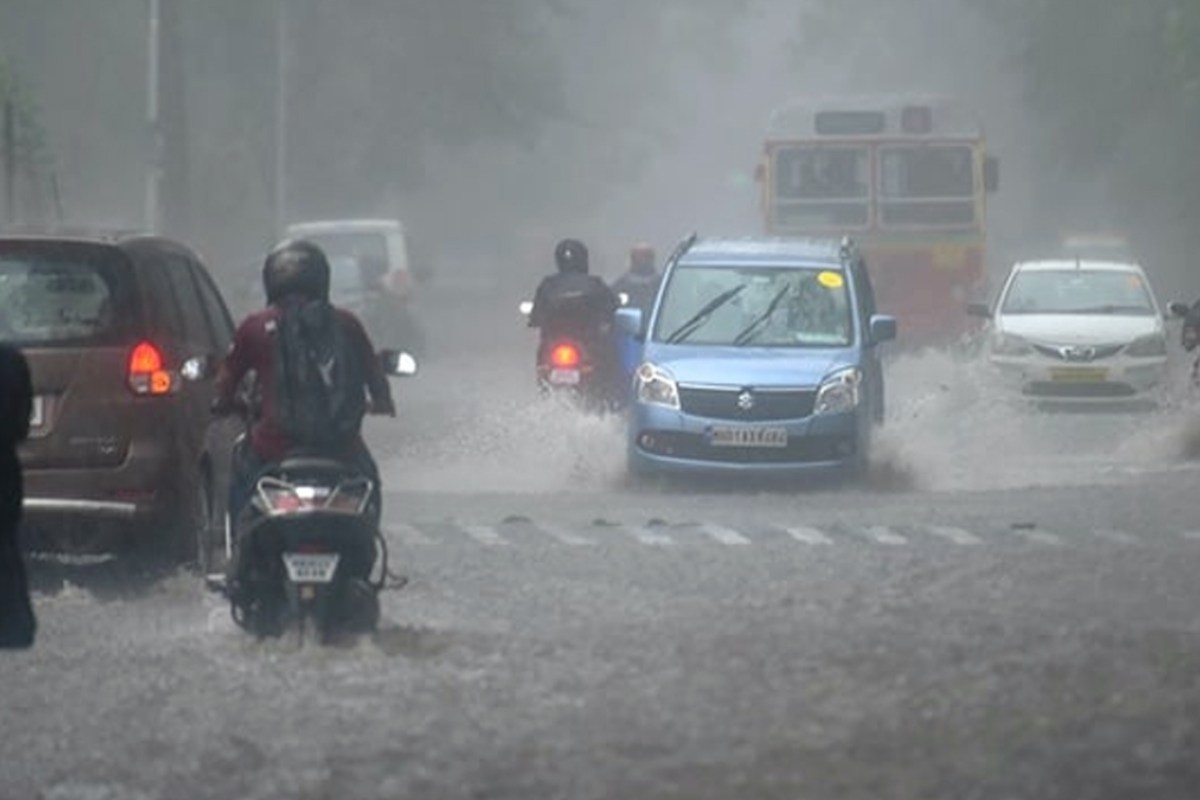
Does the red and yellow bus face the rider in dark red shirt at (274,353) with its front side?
yes

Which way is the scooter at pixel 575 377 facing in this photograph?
away from the camera

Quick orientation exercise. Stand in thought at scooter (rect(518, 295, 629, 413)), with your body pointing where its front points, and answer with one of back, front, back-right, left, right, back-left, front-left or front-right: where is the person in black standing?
back

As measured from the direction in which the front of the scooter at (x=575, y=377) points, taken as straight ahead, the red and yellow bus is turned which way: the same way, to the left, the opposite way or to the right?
the opposite way

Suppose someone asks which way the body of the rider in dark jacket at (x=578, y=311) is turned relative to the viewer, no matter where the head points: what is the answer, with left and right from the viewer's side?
facing away from the viewer

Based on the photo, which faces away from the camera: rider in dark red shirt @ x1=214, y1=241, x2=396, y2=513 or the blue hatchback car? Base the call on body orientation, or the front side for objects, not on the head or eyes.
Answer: the rider in dark red shirt

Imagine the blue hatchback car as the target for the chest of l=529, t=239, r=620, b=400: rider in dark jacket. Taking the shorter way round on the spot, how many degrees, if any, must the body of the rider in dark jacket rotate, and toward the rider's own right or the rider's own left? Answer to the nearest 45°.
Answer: approximately 135° to the rider's own right

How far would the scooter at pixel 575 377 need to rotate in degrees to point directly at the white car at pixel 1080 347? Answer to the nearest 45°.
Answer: approximately 45° to its right

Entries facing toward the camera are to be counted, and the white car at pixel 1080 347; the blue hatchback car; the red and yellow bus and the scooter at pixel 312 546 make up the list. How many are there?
3

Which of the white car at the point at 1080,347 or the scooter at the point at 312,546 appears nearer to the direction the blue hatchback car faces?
the scooter

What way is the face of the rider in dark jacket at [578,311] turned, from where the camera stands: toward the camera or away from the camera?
away from the camera

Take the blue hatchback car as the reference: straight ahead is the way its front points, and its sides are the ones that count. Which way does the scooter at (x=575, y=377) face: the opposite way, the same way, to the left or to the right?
the opposite way

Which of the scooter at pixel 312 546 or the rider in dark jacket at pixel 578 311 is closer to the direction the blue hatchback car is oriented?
the scooter

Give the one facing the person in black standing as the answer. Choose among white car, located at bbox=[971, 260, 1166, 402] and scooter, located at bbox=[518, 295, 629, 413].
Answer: the white car
